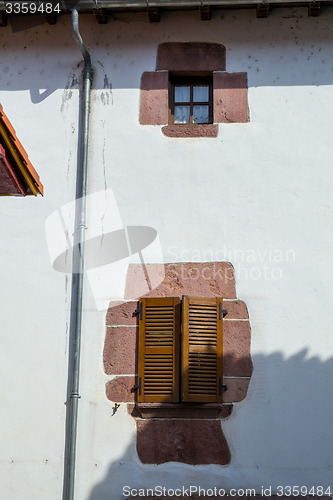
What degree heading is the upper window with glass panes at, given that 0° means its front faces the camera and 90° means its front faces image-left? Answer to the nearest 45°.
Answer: approximately 0°
